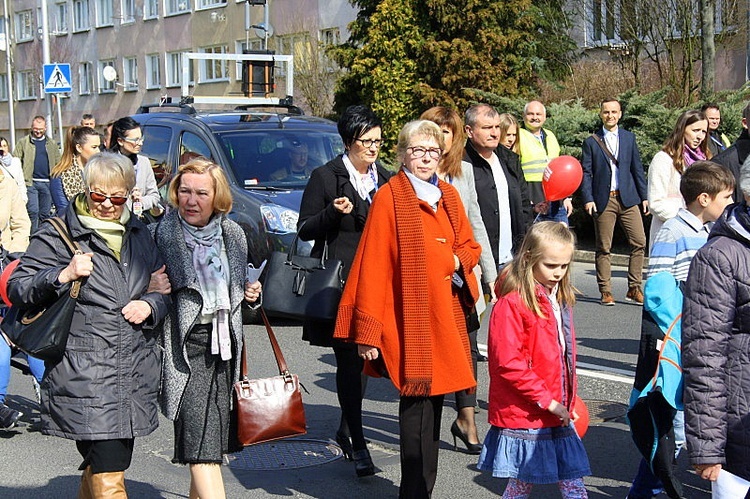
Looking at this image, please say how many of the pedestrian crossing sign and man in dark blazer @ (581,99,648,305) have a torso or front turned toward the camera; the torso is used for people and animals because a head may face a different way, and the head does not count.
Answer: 2

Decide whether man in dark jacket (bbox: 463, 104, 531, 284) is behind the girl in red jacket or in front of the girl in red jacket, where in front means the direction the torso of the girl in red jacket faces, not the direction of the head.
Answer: behind

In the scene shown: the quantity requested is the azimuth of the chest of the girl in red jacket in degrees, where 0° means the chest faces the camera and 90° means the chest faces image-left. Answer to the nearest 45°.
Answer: approximately 315°

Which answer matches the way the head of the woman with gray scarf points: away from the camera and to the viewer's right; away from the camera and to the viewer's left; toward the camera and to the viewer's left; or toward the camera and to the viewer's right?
toward the camera and to the viewer's left

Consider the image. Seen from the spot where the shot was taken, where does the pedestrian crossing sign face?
facing the viewer

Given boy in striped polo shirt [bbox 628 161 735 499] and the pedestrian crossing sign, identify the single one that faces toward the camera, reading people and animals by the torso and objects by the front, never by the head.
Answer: the pedestrian crossing sign

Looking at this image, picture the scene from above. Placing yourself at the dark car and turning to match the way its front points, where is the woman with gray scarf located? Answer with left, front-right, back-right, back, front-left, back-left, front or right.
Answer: front-right

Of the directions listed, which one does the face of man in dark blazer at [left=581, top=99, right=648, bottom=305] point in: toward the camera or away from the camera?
toward the camera

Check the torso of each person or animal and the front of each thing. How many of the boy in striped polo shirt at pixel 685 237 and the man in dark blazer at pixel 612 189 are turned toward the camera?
1

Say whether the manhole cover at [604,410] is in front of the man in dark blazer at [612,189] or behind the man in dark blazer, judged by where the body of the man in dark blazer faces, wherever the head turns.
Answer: in front

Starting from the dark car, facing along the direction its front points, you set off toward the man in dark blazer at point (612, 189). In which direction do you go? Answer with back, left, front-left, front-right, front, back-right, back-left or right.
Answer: front-left

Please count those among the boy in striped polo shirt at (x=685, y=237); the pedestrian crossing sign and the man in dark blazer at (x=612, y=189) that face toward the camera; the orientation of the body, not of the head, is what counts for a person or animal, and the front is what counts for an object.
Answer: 2

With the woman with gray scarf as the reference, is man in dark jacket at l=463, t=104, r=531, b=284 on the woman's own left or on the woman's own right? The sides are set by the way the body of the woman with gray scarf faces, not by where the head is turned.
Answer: on the woman's own left

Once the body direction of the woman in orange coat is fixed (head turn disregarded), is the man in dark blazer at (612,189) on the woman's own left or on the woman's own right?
on the woman's own left

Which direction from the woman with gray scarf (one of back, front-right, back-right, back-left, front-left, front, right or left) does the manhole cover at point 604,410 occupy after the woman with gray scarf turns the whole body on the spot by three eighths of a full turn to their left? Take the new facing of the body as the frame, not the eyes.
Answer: front-right
